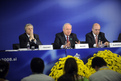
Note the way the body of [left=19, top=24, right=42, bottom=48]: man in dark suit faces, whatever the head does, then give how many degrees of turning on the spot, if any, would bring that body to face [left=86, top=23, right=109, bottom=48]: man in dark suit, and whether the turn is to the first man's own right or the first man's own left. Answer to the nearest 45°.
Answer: approximately 45° to the first man's own left

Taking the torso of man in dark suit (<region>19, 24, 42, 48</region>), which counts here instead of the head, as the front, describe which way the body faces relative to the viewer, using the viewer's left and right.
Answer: facing the viewer and to the right of the viewer

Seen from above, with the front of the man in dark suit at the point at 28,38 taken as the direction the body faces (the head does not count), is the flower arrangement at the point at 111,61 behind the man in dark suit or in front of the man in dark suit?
in front

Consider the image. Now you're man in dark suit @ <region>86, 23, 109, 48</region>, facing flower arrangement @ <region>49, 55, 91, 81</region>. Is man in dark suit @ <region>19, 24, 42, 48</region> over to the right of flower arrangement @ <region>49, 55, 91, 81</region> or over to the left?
right

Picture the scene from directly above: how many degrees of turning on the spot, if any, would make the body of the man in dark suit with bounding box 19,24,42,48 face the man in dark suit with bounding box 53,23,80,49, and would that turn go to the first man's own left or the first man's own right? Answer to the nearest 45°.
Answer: approximately 45° to the first man's own left

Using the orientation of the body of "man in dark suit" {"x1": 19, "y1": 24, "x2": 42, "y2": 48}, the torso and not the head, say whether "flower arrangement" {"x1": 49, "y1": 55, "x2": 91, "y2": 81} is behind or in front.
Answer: in front
